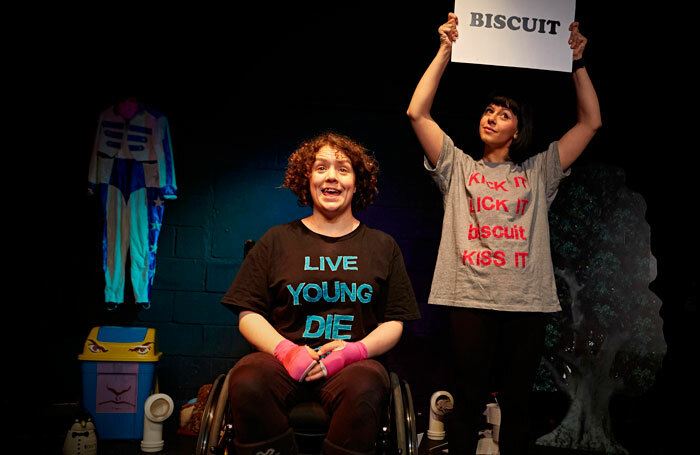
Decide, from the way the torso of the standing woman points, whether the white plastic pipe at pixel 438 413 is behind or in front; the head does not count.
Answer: behind

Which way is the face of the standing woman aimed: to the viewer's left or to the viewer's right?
to the viewer's left

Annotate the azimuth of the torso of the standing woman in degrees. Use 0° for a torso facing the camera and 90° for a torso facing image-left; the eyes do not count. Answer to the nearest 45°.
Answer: approximately 0°

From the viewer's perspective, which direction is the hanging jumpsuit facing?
toward the camera

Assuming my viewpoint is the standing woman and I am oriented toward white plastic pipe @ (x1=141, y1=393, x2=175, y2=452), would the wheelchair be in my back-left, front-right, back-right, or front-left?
front-left

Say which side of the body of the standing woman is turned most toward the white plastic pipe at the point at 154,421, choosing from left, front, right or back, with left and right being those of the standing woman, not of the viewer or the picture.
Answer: right

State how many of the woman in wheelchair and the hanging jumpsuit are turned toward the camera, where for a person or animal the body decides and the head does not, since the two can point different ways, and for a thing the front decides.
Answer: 2

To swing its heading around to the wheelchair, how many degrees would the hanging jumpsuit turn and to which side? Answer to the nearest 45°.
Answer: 0° — it already faces it

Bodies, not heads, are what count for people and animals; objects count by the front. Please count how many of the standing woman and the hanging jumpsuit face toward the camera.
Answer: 2

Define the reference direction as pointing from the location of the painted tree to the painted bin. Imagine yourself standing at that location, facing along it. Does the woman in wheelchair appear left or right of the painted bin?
left

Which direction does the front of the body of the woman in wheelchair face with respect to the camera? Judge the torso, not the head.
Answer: toward the camera

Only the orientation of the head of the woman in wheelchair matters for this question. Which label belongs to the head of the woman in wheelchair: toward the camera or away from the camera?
toward the camera
